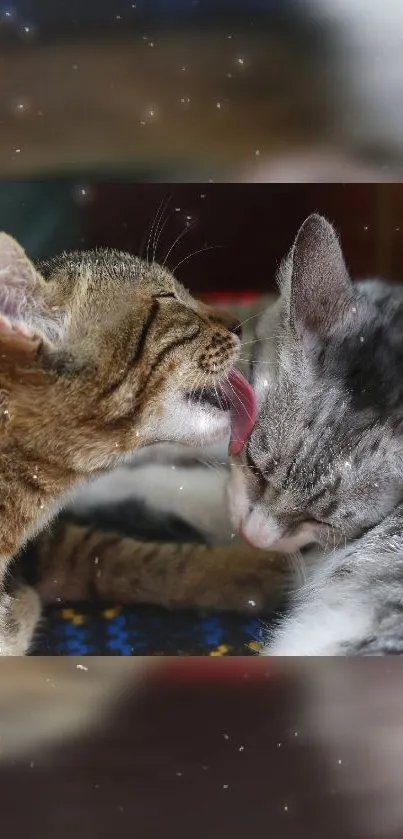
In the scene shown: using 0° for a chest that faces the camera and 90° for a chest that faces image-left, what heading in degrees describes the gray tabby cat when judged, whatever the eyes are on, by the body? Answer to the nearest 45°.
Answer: approximately 90°

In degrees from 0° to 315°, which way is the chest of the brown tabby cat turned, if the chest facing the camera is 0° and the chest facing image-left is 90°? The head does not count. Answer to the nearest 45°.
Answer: approximately 270°

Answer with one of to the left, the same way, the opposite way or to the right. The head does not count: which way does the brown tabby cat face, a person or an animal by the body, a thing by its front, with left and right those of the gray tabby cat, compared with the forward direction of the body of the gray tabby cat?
the opposite way

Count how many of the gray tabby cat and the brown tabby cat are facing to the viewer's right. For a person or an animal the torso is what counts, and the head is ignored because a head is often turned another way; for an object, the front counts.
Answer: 1
